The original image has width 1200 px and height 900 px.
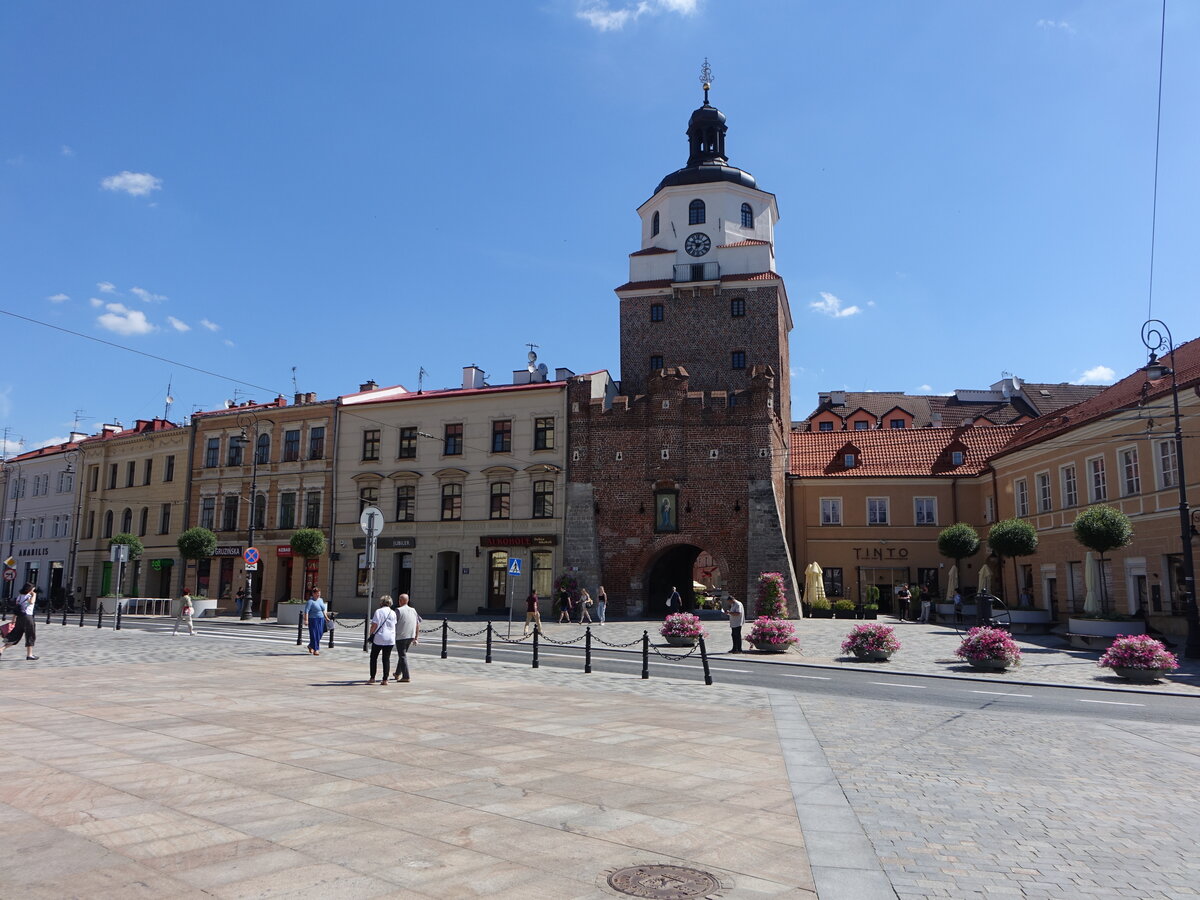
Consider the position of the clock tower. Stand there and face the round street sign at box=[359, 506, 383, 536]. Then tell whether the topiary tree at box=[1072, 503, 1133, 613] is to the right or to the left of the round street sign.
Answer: left

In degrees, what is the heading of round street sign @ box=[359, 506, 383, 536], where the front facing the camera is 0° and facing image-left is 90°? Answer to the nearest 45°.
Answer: approximately 180°

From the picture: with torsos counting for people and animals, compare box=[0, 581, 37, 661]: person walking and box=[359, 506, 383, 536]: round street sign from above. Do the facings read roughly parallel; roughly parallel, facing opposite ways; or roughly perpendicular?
roughly perpendicular

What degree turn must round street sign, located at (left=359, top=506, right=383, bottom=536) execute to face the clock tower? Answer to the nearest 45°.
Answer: approximately 45° to its right

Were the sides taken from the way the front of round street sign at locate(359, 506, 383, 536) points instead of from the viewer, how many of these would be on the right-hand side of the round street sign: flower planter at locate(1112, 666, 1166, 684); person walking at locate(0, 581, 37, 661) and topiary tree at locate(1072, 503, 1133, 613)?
2

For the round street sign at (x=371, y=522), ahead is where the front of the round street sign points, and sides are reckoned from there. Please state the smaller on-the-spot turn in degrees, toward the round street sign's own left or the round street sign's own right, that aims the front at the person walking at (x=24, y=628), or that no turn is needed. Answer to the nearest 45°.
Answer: approximately 45° to the round street sign's own left
